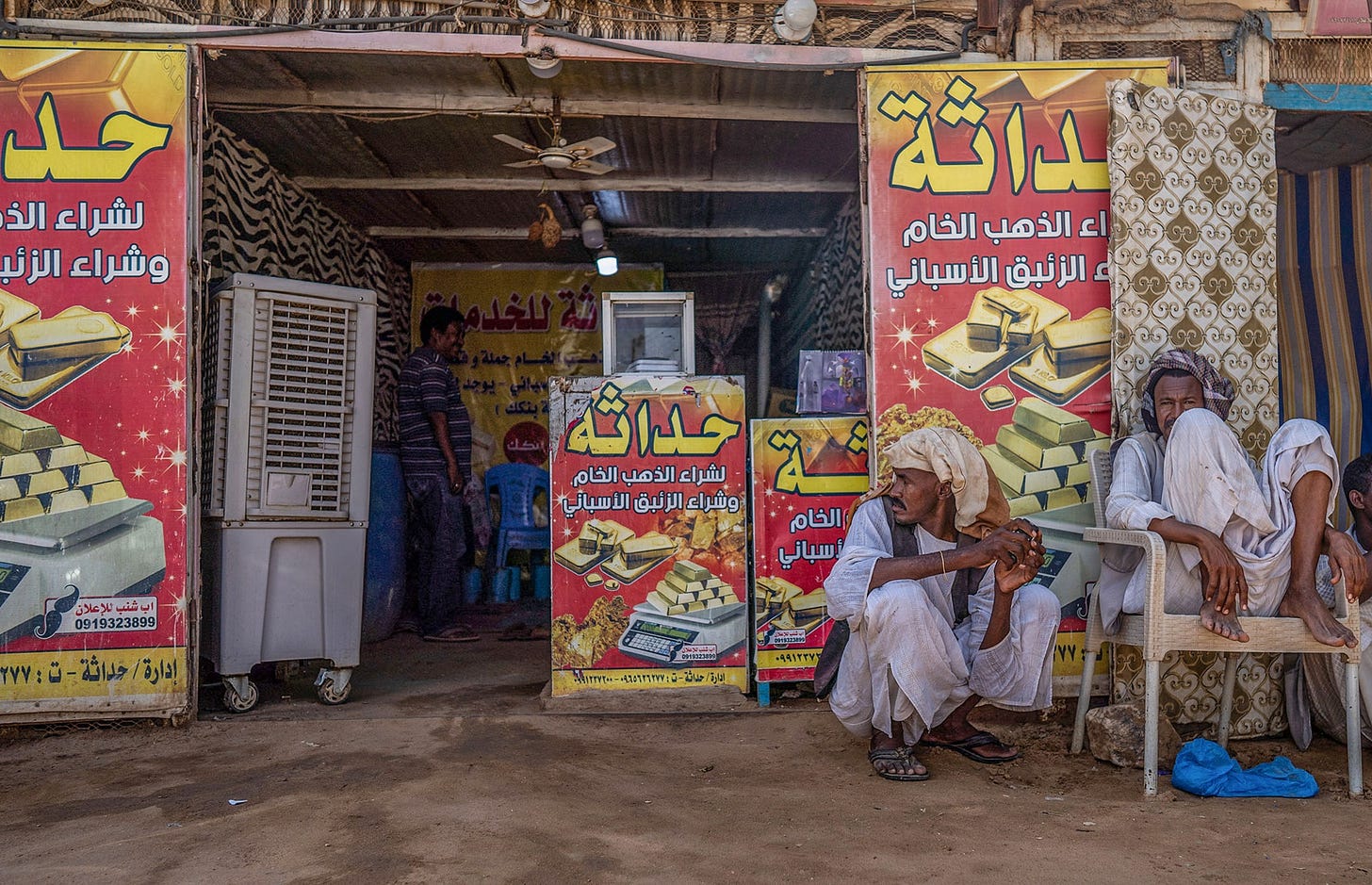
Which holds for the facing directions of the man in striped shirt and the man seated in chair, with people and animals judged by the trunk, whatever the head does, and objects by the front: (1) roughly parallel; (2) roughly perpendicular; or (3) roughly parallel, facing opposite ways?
roughly perpendicular

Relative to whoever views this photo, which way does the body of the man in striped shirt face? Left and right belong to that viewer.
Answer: facing to the right of the viewer

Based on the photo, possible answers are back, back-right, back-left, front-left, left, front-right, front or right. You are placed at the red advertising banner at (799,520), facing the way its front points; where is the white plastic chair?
front-left

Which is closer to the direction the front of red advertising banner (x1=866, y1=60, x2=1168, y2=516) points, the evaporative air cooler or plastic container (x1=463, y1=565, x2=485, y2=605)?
the evaporative air cooler

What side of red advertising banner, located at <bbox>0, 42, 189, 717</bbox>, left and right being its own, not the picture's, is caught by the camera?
front

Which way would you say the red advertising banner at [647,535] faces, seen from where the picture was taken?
facing the viewer

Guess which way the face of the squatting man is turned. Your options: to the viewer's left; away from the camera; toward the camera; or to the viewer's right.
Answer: to the viewer's left

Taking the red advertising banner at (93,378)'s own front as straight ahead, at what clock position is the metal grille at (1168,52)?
The metal grille is roughly at 10 o'clock from the red advertising banner.

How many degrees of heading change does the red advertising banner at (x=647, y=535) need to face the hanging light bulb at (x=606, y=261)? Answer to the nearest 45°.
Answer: approximately 180°

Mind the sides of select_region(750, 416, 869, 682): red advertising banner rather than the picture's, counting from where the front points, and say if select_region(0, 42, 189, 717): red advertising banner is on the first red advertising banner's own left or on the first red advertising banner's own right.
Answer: on the first red advertising banner's own right

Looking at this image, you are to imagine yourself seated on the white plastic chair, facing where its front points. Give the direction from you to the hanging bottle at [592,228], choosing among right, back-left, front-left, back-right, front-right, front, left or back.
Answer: back

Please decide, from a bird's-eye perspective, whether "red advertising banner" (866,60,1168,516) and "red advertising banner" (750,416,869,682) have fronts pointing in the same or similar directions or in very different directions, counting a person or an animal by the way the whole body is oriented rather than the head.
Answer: same or similar directions

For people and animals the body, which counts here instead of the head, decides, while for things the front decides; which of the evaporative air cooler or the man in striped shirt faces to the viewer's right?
the man in striped shirt

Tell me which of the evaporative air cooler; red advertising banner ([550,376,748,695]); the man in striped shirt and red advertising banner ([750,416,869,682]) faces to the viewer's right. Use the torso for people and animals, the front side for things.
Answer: the man in striped shirt

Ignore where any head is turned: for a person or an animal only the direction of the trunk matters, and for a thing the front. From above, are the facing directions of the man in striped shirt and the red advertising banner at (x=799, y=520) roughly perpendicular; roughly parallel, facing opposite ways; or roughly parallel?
roughly perpendicular

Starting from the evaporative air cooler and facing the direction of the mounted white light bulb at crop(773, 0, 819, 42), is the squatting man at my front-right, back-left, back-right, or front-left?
front-right
